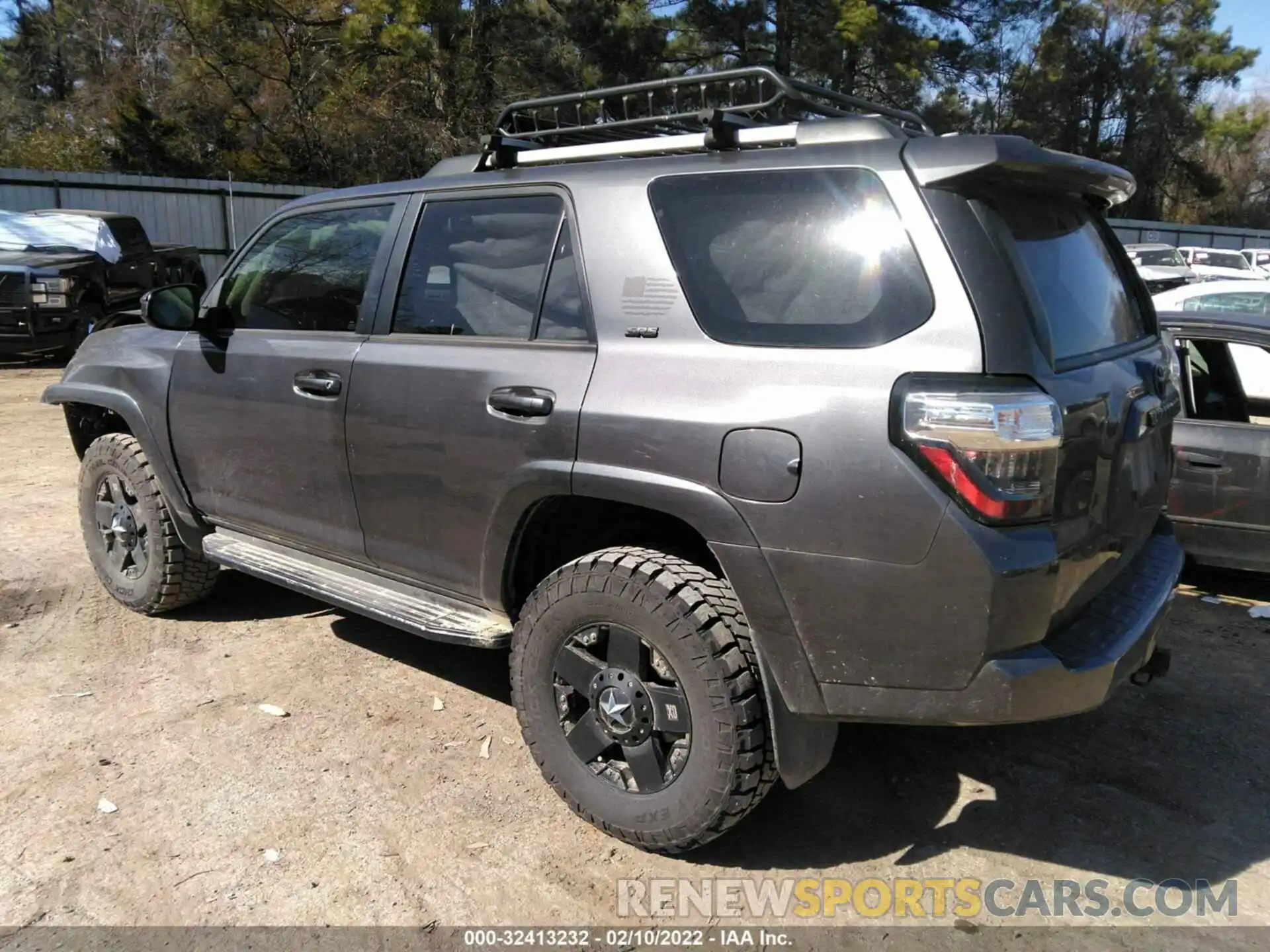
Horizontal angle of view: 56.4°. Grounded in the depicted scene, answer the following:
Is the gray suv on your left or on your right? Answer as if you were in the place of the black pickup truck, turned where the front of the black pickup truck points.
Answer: on your left

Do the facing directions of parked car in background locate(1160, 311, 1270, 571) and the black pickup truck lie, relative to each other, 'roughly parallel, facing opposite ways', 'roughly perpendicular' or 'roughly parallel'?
roughly perpendicular

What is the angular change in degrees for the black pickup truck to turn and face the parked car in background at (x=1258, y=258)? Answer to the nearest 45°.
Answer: approximately 135° to its left

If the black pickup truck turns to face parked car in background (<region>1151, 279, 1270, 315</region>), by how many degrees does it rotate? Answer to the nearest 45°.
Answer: approximately 90° to its left

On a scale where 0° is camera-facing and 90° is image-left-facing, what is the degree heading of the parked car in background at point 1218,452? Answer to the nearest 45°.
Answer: approximately 270°

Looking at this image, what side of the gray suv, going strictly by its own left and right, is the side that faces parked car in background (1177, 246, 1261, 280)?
right

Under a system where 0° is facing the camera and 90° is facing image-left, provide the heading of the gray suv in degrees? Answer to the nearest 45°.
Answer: approximately 135°

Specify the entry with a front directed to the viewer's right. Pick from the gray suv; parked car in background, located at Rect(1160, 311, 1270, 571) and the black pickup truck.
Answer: the parked car in background

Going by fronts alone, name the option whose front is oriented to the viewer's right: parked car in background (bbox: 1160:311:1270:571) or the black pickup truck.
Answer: the parked car in background

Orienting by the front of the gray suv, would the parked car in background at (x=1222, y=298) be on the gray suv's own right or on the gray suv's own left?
on the gray suv's own right

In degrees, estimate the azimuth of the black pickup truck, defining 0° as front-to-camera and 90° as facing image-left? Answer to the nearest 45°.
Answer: approximately 45°
